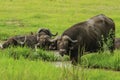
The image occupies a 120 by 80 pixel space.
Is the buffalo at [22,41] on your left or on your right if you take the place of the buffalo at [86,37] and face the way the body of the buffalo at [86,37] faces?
on your right

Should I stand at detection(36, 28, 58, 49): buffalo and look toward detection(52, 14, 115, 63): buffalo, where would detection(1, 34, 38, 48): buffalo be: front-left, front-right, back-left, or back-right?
back-right

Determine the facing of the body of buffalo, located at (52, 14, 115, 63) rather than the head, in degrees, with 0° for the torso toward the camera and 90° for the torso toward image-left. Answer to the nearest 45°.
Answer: approximately 45°

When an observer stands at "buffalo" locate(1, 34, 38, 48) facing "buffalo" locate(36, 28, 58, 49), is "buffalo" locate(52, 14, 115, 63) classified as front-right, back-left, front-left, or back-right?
front-right

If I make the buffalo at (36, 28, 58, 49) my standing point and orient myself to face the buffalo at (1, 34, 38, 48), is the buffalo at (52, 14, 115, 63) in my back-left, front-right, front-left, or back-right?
back-left

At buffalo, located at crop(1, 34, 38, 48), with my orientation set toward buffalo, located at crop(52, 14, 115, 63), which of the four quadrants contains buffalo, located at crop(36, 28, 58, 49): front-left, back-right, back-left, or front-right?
front-left

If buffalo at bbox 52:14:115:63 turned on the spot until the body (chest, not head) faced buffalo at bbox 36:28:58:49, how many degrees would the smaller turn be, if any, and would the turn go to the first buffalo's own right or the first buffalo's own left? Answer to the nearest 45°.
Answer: approximately 90° to the first buffalo's own right
